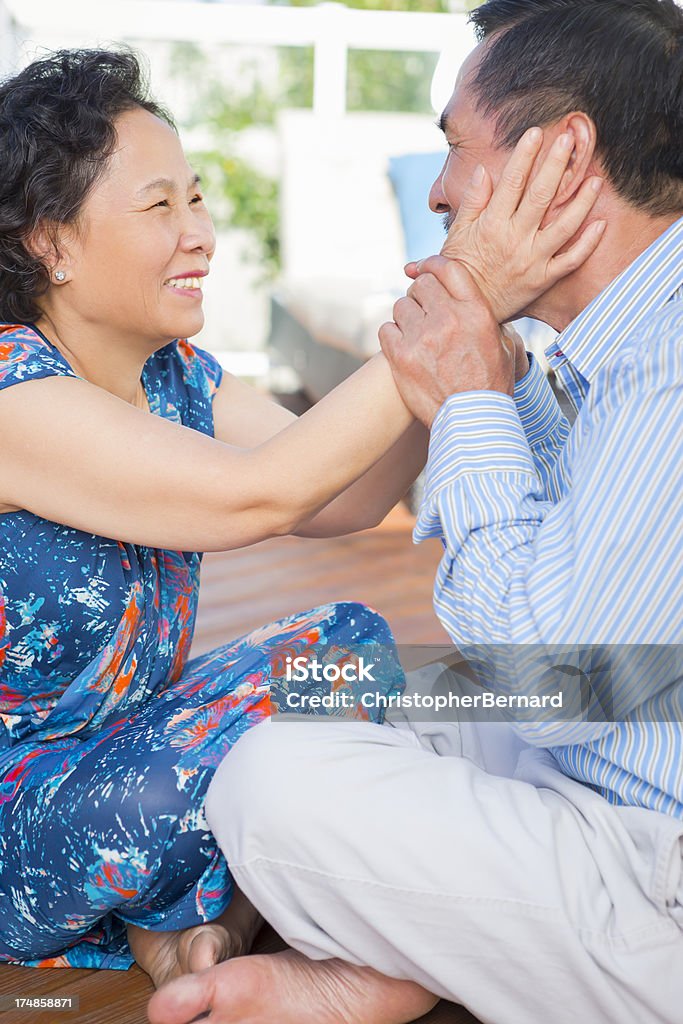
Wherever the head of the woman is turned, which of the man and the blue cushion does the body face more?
the man

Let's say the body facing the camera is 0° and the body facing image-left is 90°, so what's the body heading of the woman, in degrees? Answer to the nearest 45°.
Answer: approximately 315°

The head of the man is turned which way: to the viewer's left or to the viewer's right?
to the viewer's left

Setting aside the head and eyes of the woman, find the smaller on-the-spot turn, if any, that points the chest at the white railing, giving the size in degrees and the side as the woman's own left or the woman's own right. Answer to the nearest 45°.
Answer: approximately 135° to the woman's own left

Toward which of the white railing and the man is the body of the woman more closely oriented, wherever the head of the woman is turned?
the man

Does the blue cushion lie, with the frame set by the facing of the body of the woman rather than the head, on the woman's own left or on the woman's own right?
on the woman's own left
